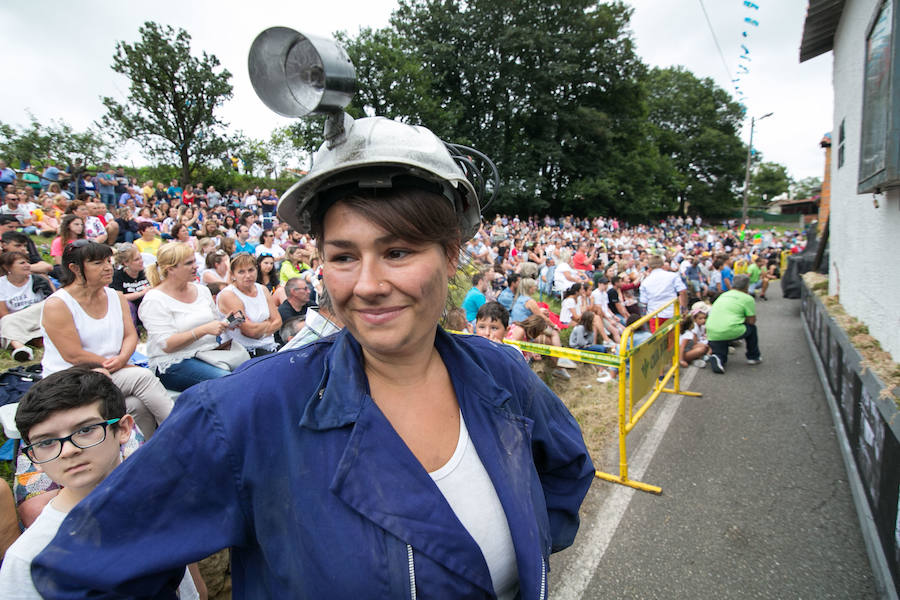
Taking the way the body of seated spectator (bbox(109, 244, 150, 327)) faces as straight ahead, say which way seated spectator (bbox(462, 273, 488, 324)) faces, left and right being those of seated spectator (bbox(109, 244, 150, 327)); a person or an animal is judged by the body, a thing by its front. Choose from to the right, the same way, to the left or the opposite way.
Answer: the same way

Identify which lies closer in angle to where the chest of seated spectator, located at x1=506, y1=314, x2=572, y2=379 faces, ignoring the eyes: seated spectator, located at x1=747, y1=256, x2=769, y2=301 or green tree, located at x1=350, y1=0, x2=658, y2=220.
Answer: the seated spectator

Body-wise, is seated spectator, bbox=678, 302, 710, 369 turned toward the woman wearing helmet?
no

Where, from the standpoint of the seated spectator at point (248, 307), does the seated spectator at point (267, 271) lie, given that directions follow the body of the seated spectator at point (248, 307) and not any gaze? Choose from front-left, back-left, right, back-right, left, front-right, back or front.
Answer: back-left

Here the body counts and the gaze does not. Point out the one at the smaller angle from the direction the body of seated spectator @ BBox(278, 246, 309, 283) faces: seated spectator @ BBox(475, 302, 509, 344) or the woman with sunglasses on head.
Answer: the seated spectator

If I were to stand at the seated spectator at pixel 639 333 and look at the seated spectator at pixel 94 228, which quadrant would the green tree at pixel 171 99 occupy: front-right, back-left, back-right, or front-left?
front-right

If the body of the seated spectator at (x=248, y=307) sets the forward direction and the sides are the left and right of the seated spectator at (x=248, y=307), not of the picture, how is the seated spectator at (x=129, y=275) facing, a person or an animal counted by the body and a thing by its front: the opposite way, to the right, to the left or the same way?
the same way

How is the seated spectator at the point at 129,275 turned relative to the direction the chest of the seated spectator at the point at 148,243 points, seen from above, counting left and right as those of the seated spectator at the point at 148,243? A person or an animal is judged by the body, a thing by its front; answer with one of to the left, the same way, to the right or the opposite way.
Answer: the same way

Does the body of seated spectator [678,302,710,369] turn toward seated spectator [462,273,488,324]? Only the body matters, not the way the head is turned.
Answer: no

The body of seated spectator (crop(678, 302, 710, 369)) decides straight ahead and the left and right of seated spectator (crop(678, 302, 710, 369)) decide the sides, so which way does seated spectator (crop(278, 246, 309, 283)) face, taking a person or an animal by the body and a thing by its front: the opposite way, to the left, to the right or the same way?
the same way

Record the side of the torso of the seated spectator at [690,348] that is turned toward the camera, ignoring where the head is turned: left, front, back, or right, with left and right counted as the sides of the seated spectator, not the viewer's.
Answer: right

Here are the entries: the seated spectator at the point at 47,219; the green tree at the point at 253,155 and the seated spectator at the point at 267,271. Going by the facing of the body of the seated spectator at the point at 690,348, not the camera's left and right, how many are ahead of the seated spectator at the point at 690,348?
0

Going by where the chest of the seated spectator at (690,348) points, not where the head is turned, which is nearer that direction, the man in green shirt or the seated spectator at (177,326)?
the man in green shirt

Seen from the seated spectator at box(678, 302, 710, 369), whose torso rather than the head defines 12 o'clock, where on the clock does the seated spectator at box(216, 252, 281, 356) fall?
the seated spectator at box(216, 252, 281, 356) is roughly at 4 o'clock from the seated spectator at box(678, 302, 710, 369).

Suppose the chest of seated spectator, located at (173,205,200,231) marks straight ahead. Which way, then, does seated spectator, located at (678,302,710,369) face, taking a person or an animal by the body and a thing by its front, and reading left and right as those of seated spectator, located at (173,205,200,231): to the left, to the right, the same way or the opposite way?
the same way

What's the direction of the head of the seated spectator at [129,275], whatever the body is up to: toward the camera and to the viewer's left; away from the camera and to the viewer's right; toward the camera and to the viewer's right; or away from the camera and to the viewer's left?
toward the camera and to the viewer's right

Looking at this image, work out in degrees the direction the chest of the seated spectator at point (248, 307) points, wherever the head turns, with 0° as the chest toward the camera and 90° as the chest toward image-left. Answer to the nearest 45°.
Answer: approximately 315°
